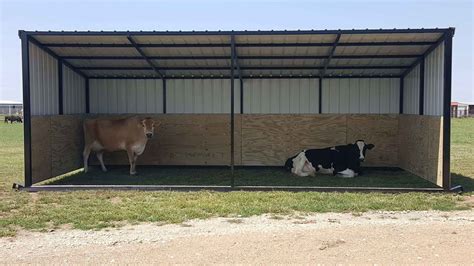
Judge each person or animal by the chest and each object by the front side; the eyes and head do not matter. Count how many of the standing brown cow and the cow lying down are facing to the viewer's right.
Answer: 2

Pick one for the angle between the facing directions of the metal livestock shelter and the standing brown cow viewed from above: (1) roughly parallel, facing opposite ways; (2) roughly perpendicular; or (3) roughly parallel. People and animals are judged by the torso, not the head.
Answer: roughly perpendicular

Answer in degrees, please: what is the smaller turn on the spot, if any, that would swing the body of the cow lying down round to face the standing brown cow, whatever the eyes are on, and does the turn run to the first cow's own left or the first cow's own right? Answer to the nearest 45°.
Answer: approximately 180°

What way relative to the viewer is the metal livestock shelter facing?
toward the camera

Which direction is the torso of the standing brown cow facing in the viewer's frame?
to the viewer's right

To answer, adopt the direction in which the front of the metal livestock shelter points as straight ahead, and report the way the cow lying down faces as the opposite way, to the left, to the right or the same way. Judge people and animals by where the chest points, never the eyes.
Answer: to the left

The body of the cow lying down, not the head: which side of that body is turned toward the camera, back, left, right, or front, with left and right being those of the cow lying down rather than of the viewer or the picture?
right
